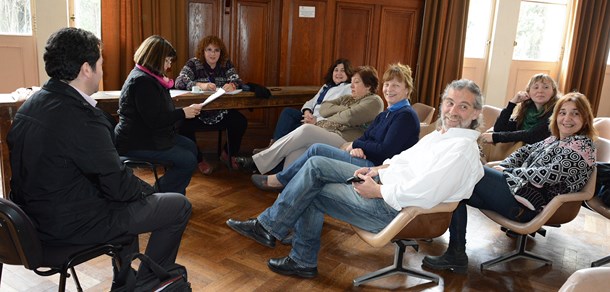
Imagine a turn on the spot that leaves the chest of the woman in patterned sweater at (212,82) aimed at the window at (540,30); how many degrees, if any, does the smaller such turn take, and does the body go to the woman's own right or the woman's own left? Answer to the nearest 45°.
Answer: approximately 135° to the woman's own left

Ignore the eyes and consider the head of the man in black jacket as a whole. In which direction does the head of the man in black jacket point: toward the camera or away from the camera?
away from the camera

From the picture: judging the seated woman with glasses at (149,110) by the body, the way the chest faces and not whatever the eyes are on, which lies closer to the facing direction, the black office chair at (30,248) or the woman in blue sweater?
the woman in blue sweater

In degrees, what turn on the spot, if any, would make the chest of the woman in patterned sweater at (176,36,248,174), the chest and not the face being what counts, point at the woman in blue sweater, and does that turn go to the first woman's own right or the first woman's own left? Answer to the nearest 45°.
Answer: approximately 45° to the first woman's own left

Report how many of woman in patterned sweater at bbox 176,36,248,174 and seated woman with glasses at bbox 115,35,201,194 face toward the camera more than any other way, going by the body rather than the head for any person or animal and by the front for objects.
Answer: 1

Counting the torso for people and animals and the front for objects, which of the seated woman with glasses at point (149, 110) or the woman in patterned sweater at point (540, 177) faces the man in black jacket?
the woman in patterned sweater

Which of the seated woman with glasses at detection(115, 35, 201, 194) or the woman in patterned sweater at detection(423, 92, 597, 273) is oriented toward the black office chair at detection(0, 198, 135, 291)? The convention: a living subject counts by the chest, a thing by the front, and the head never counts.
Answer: the woman in patterned sweater

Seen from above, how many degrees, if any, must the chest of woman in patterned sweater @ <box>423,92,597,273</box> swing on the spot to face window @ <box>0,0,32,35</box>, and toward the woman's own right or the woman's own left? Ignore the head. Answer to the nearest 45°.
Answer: approximately 45° to the woman's own right

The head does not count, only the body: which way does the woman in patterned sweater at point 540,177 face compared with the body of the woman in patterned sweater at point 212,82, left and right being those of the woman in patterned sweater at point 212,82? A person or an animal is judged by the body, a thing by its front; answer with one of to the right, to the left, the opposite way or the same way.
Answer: to the right

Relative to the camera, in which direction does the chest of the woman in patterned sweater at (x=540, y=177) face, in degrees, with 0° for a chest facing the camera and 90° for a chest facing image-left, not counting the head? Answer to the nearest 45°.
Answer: approximately 45°

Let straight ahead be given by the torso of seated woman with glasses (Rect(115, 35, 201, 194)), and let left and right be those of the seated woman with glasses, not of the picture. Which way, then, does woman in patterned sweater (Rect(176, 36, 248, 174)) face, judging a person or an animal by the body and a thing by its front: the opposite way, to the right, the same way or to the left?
to the right

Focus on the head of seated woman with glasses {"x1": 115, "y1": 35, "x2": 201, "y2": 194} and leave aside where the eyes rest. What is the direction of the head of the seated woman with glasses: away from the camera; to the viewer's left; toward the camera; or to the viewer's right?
to the viewer's right

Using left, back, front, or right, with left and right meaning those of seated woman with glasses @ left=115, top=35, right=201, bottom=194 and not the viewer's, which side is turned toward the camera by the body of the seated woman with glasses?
right

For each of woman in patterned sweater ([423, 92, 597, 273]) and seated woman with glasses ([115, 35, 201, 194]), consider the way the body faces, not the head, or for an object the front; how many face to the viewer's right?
1

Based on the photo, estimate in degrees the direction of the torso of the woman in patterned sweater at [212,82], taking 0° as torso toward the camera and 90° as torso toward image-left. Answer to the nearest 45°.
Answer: approximately 0°
